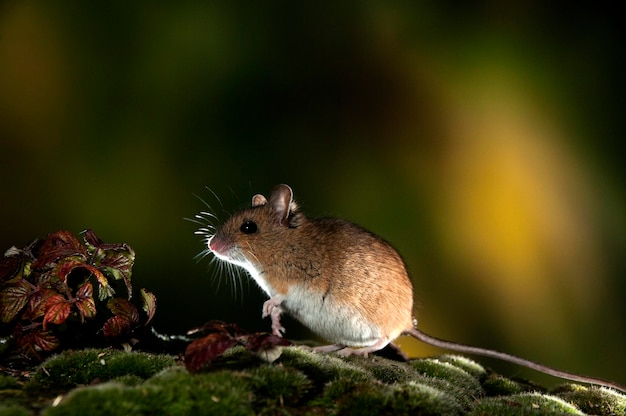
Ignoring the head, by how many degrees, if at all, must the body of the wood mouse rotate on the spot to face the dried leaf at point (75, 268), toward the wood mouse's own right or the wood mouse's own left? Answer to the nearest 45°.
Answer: approximately 45° to the wood mouse's own left

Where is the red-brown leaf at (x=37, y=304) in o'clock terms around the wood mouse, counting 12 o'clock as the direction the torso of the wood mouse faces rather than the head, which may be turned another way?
The red-brown leaf is roughly at 11 o'clock from the wood mouse.

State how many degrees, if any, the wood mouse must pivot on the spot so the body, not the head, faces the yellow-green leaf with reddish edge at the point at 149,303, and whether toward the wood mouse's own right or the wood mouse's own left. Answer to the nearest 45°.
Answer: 0° — it already faces it

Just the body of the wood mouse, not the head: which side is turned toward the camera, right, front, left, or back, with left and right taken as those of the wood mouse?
left

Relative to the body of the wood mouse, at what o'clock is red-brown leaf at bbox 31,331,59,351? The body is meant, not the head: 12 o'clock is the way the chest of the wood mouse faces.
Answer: The red-brown leaf is roughly at 11 o'clock from the wood mouse.

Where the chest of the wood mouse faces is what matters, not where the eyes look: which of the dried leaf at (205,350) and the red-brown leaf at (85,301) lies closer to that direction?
the red-brown leaf

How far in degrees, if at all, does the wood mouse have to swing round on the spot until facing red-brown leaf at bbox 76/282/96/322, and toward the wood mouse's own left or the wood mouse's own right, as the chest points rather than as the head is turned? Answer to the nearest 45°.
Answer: approximately 45° to the wood mouse's own left
